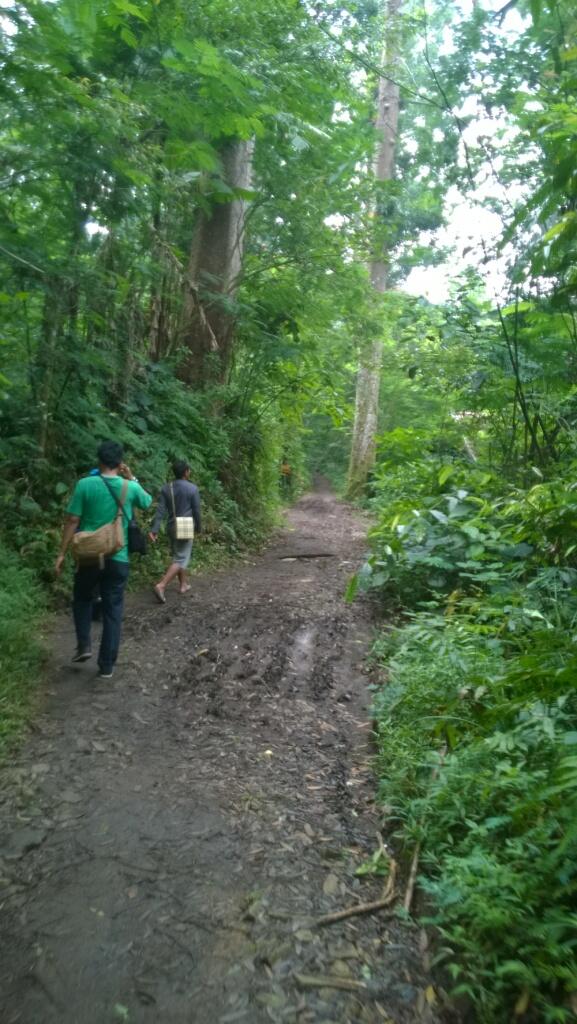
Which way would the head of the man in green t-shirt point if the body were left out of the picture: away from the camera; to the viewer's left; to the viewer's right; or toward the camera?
away from the camera

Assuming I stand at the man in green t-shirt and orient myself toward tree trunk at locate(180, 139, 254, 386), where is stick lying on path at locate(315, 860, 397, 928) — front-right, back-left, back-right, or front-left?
back-right

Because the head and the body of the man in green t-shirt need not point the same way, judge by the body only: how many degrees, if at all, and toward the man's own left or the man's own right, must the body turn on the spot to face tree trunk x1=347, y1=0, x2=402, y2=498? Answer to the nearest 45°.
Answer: approximately 45° to the man's own right

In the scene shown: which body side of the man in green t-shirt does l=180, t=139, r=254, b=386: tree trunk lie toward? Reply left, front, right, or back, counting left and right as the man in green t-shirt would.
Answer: front

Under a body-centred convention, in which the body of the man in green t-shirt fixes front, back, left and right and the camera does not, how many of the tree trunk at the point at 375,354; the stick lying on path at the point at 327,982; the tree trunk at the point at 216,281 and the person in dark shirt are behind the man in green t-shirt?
1

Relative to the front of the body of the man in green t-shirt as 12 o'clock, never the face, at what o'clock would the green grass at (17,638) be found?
The green grass is roughly at 9 o'clock from the man in green t-shirt.

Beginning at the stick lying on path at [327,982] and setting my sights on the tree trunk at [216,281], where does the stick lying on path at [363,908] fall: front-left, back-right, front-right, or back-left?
front-right

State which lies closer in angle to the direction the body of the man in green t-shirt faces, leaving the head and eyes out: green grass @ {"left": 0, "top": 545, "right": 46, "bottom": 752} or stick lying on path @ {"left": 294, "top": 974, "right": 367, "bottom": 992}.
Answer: the green grass

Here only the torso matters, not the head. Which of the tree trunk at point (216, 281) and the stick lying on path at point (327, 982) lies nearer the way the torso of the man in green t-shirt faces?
the tree trunk

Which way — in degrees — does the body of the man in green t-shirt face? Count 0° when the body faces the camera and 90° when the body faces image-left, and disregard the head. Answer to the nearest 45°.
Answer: approximately 180°
